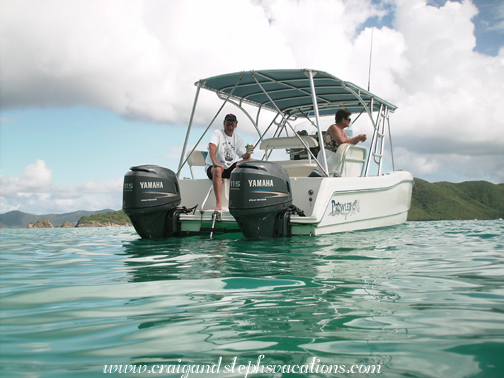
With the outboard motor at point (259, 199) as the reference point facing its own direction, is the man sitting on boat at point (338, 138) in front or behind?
in front

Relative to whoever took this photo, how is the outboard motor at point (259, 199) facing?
facing away from the viewer and to the right of the viewer

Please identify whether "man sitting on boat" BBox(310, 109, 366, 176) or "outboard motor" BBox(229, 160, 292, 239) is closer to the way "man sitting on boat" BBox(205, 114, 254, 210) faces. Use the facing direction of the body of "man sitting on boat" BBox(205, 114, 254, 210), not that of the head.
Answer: the outboard motor

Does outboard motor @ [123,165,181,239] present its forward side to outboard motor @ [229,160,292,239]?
no

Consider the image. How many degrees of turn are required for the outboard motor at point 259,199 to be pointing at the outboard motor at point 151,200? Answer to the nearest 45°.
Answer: approximately 90° to its left

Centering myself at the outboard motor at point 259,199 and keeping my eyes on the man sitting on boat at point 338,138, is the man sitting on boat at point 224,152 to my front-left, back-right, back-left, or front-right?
front-left

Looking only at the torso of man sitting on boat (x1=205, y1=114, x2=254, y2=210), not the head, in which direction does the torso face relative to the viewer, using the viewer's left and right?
facing the viewer

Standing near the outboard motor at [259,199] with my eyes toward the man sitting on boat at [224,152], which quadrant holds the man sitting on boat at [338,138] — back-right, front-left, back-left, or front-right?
front-right

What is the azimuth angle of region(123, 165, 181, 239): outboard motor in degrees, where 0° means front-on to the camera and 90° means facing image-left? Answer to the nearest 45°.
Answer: approximately 225°

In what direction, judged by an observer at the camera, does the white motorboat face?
facing away from the viewer and to the right of the viewer
